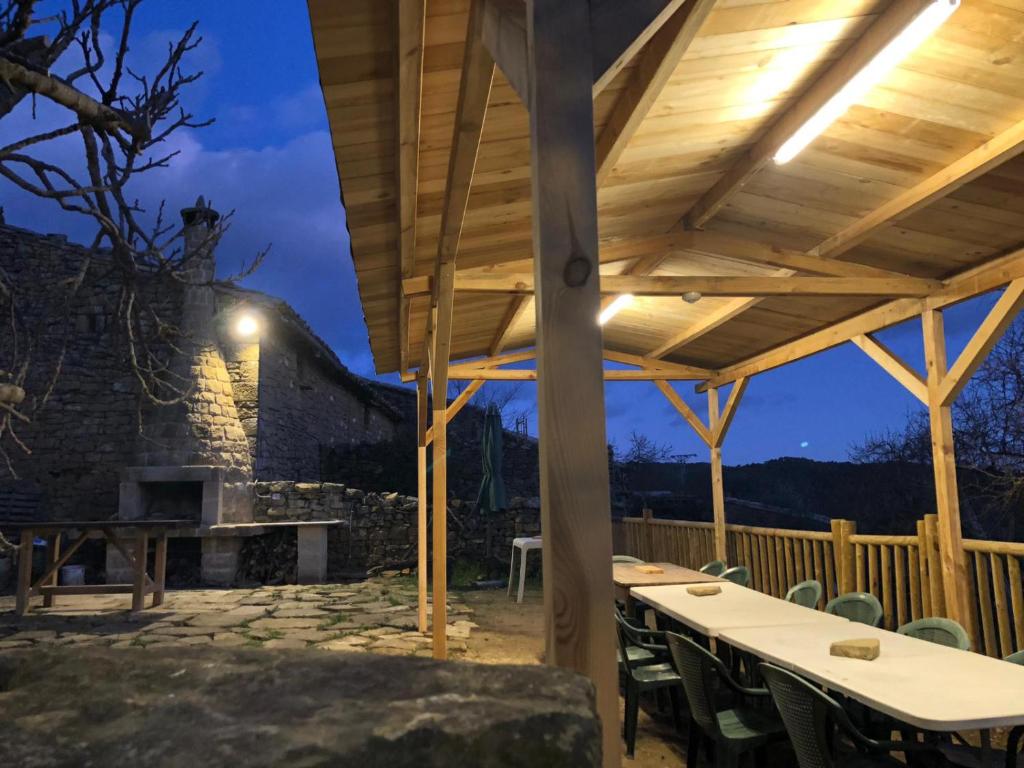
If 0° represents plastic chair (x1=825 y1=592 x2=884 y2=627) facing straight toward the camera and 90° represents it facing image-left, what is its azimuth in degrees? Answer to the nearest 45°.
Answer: approximately 45°

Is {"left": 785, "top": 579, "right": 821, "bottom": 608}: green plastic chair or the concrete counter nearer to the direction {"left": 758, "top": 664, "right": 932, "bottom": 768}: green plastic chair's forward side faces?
the green plastic chair

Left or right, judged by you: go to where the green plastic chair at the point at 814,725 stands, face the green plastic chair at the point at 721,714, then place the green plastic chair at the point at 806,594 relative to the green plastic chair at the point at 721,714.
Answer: right

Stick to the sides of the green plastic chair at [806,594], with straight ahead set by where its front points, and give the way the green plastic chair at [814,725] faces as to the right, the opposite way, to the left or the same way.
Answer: the opposite way

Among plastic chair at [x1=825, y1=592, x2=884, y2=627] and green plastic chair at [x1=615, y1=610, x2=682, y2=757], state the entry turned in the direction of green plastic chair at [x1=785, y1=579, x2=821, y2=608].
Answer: green plastic chair at [x1=615, y1=610, x2=682, y2=757]

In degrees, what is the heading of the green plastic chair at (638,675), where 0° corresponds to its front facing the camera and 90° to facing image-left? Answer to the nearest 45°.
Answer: approximately 225°

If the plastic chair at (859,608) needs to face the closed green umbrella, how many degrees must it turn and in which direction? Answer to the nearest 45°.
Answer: approximately 90° to its right

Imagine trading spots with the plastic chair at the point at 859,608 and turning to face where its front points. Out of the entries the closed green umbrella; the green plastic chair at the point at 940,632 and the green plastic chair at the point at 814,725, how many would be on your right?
1

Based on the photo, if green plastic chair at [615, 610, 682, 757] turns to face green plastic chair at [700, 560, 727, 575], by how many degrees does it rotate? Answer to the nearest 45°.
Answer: approximately 45° to its left

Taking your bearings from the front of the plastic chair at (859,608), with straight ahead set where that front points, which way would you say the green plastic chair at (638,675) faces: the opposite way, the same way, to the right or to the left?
the opposite way

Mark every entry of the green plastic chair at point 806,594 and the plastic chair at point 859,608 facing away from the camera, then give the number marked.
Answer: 0

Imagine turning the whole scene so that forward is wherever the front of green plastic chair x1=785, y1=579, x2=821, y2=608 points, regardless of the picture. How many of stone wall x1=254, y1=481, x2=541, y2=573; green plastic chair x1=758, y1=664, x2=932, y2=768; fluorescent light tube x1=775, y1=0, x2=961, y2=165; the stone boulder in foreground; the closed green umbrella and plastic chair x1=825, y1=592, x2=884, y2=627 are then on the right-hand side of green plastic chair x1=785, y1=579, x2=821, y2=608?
2

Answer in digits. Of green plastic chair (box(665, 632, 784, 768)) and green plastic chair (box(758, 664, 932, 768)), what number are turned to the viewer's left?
0
